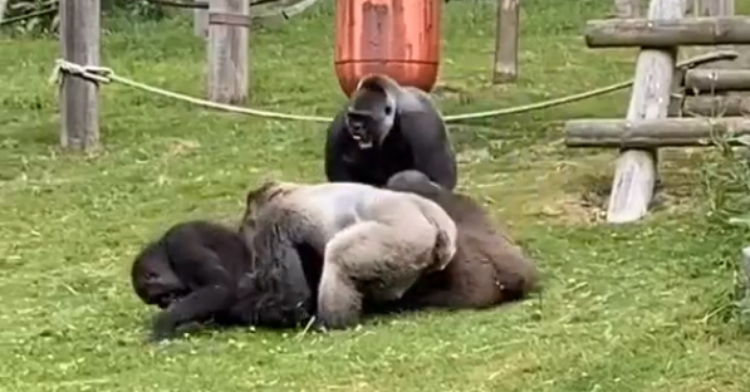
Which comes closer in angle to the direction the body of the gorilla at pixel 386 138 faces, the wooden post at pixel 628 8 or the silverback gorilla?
the silverback gorilla

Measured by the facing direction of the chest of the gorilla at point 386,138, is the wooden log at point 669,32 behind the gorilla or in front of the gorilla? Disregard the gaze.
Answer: behind

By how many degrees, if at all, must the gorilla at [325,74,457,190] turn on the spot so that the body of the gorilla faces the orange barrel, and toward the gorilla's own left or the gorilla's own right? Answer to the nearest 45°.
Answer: approximately 135° to the gorilla's own right

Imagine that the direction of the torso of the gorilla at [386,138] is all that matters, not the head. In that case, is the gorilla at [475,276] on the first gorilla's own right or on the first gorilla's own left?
on the first gorilla's own left

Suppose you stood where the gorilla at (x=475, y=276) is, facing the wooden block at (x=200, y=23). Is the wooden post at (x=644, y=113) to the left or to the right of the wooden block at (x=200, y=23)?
right

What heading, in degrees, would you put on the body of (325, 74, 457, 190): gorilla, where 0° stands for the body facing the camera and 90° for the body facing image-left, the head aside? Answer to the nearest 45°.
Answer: approximately 45°
